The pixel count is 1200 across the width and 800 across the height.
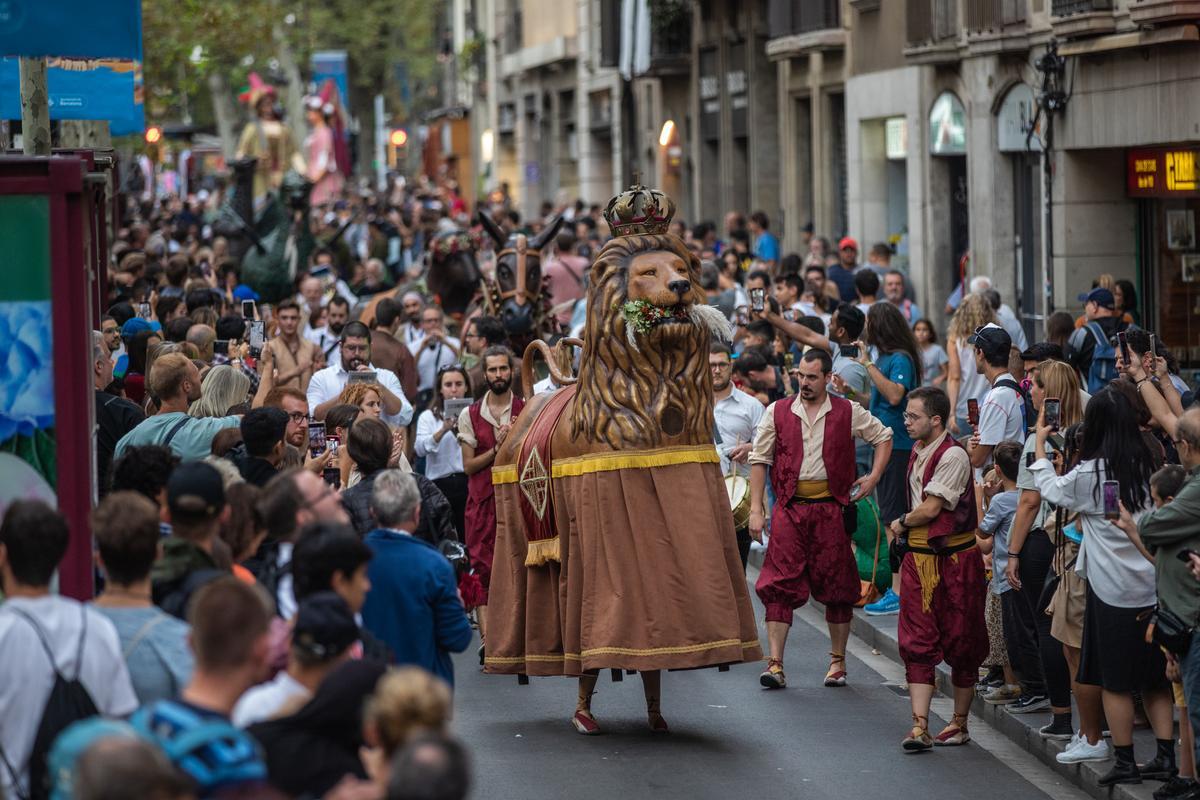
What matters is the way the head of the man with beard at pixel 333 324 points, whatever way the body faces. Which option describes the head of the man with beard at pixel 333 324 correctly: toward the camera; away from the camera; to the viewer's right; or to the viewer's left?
toward the camera

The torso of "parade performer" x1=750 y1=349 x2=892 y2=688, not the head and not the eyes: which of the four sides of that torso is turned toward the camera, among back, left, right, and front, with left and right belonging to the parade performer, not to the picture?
front

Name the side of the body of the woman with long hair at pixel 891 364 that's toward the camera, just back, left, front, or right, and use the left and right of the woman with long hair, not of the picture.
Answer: left

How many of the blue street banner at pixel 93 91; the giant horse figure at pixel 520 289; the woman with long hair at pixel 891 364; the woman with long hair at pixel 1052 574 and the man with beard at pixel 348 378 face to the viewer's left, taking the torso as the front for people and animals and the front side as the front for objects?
2

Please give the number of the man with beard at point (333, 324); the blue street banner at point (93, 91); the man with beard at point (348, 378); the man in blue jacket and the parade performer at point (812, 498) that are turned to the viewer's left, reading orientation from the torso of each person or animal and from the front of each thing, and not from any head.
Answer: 0

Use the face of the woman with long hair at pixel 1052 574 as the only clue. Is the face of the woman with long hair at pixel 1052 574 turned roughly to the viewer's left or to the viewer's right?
to the viewer's left

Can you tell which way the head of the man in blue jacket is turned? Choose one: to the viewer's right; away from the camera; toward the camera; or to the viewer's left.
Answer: away from the camera

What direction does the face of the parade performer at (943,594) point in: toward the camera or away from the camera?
toward the camera

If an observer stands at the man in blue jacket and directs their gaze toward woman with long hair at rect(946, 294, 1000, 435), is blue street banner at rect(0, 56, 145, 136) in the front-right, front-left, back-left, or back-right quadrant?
front-left

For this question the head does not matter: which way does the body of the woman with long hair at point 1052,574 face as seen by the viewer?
to the viewer's left

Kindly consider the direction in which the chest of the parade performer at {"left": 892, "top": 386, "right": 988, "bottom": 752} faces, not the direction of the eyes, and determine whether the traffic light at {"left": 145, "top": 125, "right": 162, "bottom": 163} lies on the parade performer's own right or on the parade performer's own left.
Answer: on the parade performer's own right

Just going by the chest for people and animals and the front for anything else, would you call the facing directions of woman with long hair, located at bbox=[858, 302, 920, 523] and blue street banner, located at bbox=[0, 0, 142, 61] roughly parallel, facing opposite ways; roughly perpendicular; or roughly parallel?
roughly perpendicular

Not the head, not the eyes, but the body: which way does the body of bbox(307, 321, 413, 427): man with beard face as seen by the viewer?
toward the camera

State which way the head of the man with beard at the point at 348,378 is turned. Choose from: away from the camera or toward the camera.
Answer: toward the camera
